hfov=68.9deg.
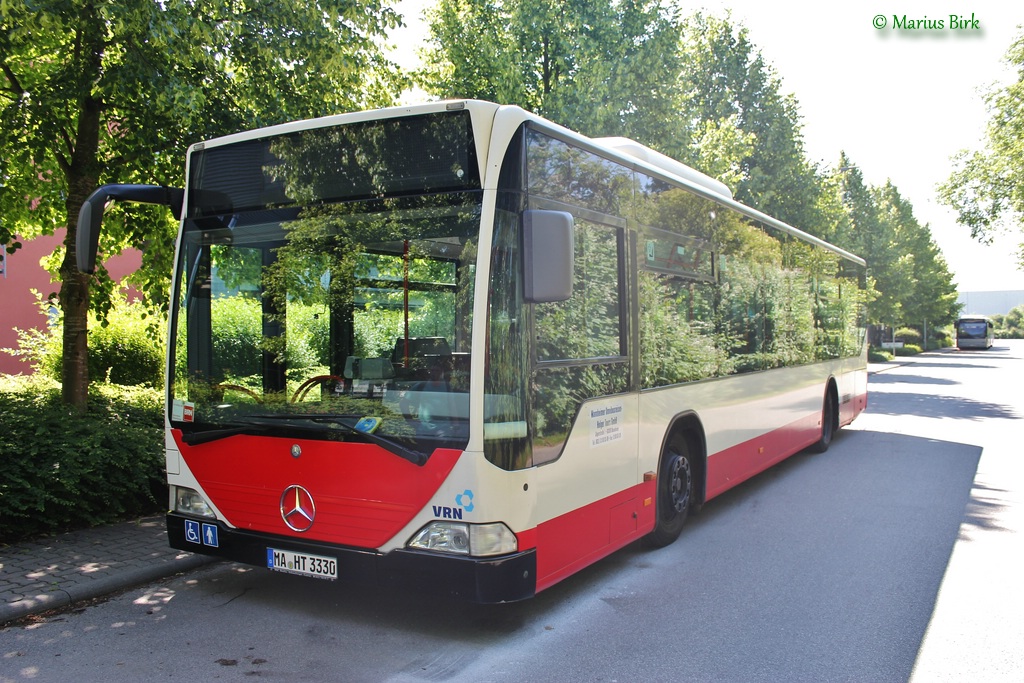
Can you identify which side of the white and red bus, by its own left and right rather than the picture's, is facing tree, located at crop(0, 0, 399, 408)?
right

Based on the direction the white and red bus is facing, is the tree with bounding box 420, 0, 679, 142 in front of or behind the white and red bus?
behind

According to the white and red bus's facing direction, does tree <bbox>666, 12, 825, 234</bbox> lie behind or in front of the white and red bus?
behind

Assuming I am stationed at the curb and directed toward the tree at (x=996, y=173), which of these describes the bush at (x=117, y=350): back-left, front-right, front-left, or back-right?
front-left

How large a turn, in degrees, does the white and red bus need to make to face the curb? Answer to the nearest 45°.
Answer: approximately 45° to its right

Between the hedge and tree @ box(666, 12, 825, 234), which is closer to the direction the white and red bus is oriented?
the hedge

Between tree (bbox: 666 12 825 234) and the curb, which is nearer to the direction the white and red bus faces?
the curb

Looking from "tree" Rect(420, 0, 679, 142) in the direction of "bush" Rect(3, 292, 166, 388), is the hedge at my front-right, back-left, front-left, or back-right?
front-left

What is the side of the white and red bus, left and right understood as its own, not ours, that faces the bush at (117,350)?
right

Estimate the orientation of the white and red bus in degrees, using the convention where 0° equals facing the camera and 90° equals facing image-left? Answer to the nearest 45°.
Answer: approximately 45°

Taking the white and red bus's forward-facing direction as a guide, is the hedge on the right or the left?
on its right

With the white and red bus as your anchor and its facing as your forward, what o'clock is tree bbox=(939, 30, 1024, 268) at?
The tree is roughly at 6 o'clock from the white and red bus.
